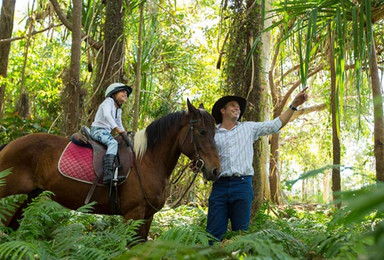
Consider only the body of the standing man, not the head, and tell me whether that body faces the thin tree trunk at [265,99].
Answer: no

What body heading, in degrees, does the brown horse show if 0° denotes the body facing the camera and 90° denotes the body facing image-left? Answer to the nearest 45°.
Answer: approximately 270°

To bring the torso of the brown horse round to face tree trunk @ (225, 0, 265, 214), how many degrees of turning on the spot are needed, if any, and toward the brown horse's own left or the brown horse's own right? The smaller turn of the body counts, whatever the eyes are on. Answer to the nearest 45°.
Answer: approximately 45° to the brown horse's own left

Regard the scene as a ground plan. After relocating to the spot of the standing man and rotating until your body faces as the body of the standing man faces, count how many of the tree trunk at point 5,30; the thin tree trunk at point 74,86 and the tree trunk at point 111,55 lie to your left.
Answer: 0

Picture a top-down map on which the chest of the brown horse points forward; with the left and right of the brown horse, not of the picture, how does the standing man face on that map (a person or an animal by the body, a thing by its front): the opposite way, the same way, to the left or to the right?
to the right

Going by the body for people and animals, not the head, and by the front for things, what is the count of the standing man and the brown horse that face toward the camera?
1

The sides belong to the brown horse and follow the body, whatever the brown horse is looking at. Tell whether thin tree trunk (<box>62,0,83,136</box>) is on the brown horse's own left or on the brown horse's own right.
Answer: on the brown horse's own left

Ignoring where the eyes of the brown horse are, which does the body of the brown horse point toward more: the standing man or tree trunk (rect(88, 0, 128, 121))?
the standing man

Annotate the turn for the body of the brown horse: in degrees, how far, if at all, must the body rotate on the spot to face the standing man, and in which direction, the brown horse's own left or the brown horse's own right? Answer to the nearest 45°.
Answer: approximately 45° to the brown horse's own right

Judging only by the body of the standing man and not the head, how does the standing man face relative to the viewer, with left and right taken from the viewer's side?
facing the viewer

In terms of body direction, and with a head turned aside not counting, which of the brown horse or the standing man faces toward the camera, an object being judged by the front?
the standing man

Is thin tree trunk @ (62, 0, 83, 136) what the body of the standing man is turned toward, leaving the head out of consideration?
no

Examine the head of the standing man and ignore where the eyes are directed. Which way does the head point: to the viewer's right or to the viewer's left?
to the viewer's right

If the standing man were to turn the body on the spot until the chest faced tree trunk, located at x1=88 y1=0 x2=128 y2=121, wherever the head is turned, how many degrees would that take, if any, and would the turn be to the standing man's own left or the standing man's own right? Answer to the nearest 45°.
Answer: approximately 135° to the standing man's own right
